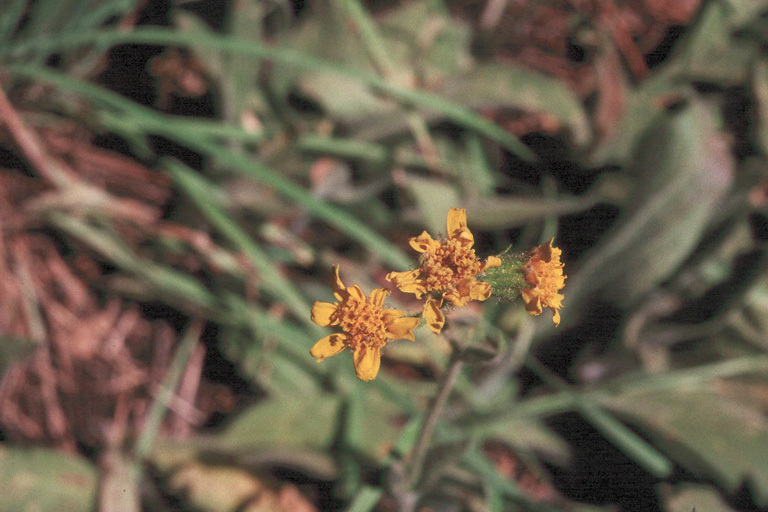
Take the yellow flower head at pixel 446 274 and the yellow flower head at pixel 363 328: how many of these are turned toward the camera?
2

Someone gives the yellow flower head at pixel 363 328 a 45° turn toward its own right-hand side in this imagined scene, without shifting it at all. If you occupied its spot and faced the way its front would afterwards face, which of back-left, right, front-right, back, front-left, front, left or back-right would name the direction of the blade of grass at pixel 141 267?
right

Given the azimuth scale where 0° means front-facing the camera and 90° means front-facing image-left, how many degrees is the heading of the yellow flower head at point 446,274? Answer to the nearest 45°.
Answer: approximately 0°
